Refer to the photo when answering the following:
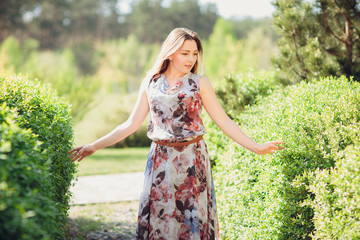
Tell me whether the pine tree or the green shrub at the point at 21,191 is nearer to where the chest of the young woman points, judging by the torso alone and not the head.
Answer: the green shrub

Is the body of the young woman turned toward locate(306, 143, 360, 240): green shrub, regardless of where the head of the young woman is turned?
no

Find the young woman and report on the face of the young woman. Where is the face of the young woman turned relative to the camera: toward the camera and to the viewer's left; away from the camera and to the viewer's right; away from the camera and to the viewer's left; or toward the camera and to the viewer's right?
toward the camera and to the viewer's right

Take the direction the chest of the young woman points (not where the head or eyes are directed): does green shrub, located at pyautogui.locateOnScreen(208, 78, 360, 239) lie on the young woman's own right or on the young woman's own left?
on the young woman's own left

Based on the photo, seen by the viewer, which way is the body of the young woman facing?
toward the camera

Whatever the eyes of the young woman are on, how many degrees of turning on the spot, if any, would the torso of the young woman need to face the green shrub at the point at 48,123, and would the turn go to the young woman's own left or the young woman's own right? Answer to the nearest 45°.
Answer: approximately 90° to the young woman's own right
